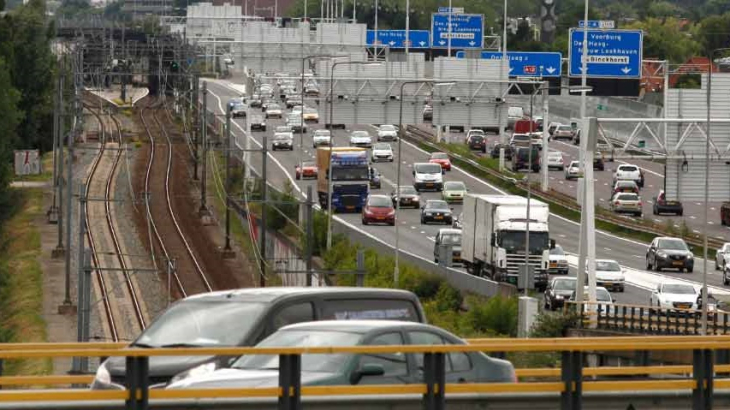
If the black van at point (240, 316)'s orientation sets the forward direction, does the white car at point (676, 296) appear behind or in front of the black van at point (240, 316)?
behind

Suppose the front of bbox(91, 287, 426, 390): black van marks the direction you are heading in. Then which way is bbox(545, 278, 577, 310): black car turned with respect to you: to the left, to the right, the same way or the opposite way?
to the left

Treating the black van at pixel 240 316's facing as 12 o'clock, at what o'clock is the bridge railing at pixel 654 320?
The bridge railing is roughly at 5 o'clock from the black van.

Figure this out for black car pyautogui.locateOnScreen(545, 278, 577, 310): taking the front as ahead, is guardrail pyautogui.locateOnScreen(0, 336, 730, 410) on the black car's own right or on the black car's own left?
on the black car's own right

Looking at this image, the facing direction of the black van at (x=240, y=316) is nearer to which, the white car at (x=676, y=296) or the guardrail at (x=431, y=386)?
the guardrail

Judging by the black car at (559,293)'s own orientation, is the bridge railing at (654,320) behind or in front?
in front

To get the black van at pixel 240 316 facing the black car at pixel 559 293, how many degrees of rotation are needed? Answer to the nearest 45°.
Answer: approximately 135° to its right
